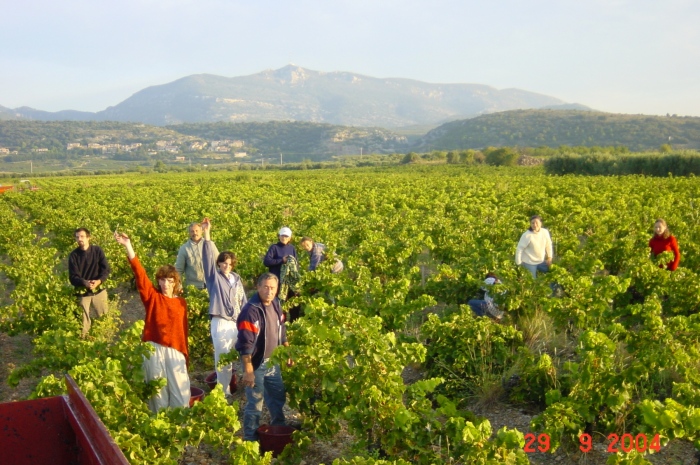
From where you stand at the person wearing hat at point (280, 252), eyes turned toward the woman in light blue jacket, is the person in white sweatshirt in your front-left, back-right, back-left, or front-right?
back-left

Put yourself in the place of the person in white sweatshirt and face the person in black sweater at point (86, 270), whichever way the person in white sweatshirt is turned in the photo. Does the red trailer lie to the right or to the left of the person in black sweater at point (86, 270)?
left

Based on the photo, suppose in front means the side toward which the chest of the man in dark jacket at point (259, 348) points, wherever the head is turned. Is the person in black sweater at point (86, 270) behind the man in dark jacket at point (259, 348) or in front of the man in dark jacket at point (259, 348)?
behind

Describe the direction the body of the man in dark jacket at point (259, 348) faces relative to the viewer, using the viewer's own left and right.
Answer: facing the viewer and to the right of the viewer
